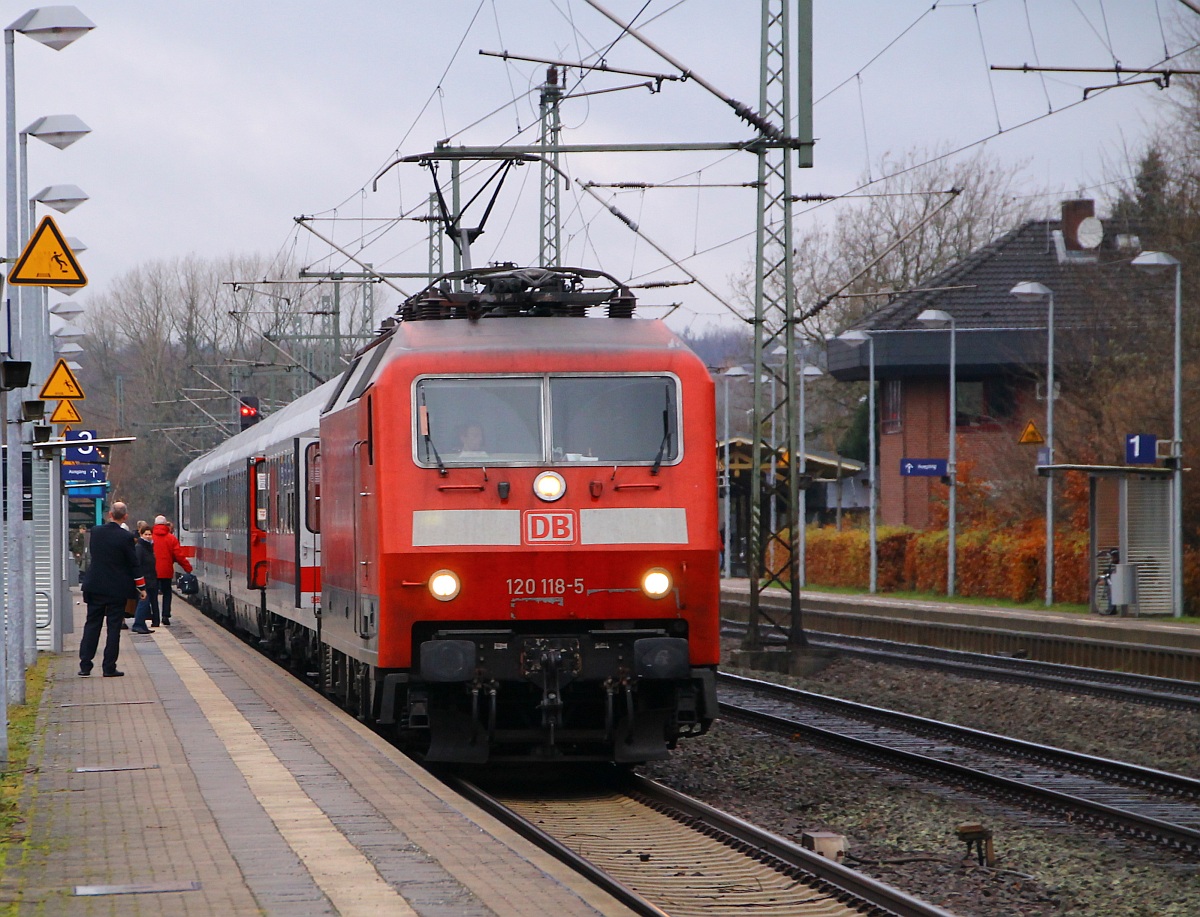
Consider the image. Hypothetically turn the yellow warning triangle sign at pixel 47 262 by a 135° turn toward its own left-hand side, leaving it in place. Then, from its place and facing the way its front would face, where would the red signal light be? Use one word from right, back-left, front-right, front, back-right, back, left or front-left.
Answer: front-left

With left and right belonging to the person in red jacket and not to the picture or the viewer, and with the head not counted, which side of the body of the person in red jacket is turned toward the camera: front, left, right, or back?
back

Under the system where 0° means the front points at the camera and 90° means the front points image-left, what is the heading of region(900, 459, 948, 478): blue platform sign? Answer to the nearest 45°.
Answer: approximately 0°

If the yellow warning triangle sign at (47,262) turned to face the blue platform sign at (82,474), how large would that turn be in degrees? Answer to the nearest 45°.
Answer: approximately 180°

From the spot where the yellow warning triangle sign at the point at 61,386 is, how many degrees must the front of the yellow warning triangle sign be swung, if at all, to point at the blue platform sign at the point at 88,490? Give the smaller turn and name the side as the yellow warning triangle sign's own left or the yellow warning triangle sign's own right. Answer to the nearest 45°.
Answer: approximately 180°

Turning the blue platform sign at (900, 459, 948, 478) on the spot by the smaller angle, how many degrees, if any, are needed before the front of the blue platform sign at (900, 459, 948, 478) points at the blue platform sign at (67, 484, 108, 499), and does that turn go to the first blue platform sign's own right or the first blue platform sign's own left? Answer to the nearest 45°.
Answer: approximately 90° to the first blue platform sign's own right

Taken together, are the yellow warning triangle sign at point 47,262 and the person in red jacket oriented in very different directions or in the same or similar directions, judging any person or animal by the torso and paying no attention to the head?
very different directions
